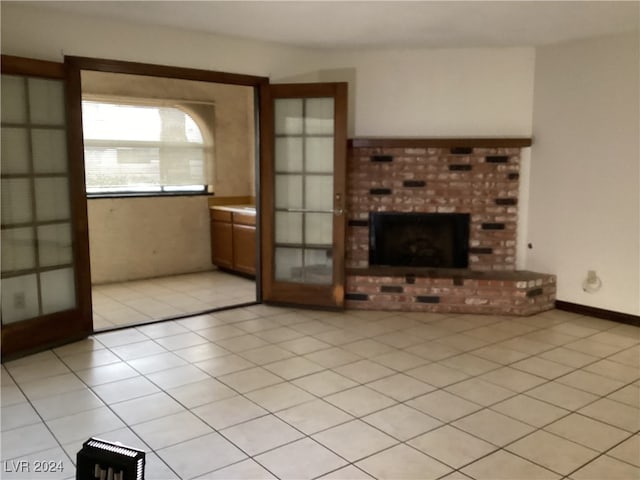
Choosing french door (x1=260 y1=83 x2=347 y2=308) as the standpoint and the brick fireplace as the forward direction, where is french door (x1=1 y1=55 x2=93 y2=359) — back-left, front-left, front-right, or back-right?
back-right

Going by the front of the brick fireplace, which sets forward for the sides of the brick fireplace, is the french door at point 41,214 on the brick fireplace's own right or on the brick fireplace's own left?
on the brick fireplace's own right

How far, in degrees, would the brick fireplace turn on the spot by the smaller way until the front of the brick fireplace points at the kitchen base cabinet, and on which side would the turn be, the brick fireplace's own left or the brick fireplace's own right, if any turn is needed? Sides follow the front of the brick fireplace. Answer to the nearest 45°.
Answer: approximately 90° to the brick fireplace's own right

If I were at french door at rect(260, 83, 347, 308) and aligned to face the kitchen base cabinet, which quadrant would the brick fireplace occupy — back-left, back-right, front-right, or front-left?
back-right

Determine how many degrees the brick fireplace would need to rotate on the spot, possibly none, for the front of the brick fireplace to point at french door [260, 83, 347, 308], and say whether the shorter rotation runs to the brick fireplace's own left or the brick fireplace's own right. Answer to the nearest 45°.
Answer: approximately 90° to the brick fireplace's own right

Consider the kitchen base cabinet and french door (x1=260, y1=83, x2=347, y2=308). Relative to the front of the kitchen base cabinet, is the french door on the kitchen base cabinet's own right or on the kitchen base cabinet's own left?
on the kitchen base cabinet's own left

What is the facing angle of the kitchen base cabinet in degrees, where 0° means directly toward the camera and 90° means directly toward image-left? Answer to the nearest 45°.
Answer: approximately 45°

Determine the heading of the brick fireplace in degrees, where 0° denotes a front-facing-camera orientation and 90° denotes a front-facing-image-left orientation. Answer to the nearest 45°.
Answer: approximately 0°

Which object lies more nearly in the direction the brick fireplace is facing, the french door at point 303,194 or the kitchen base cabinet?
the french door

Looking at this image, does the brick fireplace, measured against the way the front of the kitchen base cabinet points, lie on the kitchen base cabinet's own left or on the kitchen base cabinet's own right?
on the kitchen base cabinet's own left
